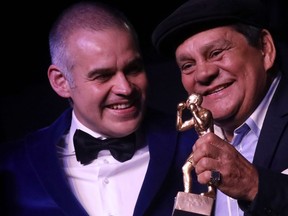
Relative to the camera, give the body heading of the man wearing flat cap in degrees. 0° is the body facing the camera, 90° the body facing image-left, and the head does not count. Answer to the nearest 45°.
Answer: approximately 45°
